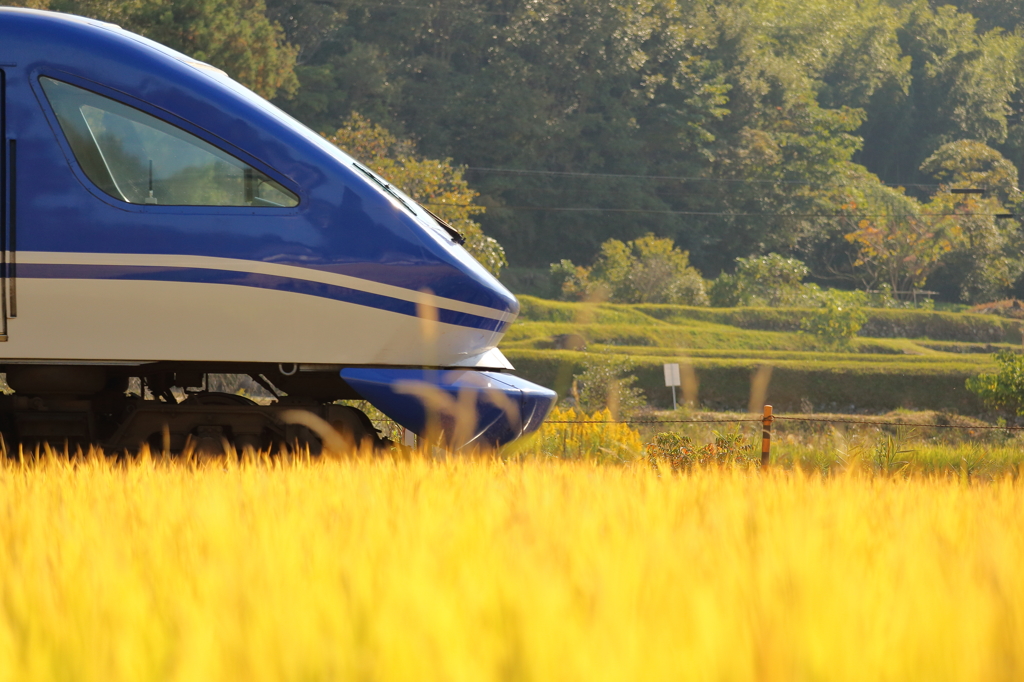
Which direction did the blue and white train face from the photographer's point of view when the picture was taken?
facing to the right of the viewer

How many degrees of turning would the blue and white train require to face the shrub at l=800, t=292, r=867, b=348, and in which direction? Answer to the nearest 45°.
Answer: approximately 45° to its left

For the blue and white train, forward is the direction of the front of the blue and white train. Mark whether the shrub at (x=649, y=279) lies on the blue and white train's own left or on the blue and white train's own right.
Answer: on the blue and white train's own left

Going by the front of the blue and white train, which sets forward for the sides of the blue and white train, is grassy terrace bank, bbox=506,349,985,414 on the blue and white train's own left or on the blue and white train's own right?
on the blue and white train's own left

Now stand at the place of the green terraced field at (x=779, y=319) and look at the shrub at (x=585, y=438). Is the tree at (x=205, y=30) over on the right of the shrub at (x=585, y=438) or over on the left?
right

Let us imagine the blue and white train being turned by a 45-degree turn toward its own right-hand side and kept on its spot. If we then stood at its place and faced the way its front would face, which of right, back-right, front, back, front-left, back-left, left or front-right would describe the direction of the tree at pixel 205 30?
back-left

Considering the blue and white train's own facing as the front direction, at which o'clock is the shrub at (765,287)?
The shrub is roughly at 10 o'clock from the blue and white train.
